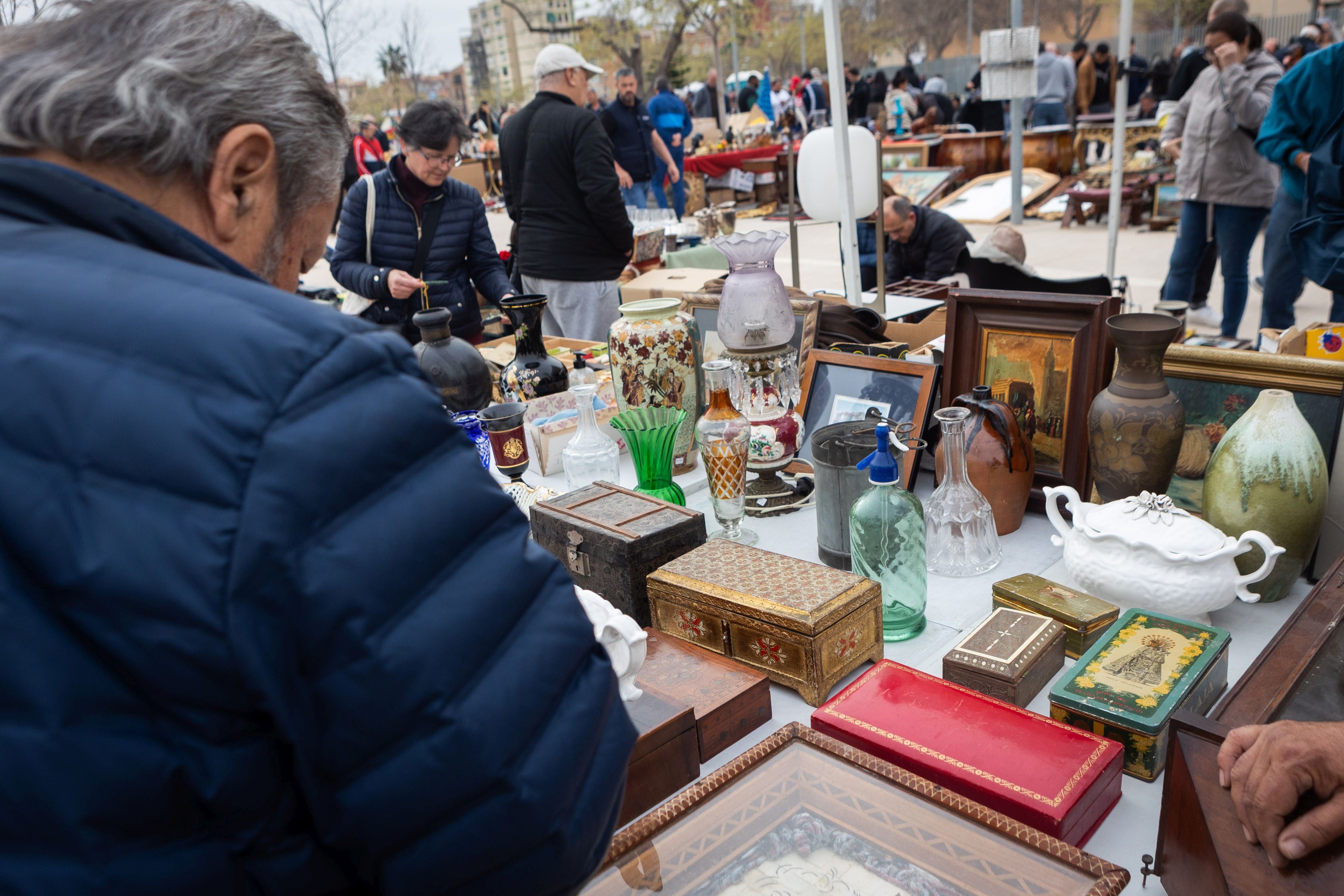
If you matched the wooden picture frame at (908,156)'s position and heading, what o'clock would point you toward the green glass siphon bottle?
The green glass siphon bottle is roughly at 12 o'clock from the wooden picture frame.

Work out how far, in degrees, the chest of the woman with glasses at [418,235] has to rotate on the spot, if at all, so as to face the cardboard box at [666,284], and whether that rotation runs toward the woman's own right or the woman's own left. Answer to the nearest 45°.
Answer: approximately 90° to the woman's own left

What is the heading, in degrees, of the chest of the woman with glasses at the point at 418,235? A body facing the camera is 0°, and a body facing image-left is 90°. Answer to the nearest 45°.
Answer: approximately 0°

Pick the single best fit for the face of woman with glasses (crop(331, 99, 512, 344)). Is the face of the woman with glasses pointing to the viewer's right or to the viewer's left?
to the viewer's right

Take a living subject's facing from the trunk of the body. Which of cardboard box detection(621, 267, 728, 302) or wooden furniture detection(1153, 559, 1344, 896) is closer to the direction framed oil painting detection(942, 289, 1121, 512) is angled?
the wooden furniture

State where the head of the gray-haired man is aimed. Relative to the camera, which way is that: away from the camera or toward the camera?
away from the camera

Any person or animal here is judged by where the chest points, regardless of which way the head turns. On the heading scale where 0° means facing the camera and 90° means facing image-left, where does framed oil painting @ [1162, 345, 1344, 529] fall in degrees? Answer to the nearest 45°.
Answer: approximately 0°

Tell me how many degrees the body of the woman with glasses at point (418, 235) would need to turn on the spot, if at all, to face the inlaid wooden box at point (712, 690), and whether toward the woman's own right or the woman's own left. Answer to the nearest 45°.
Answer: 0° — they already face it

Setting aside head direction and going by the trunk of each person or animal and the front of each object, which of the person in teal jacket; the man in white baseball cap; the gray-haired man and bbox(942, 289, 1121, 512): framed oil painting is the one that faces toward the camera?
the framed oil painting

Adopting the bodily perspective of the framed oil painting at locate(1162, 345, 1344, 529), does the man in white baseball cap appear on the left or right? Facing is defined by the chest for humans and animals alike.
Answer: on its right

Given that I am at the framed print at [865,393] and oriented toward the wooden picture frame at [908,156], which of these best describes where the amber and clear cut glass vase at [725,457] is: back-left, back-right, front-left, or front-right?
back-left

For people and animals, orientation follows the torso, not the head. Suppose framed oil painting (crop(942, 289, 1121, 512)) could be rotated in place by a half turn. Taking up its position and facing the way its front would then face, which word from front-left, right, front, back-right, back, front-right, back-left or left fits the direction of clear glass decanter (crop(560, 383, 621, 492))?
left
